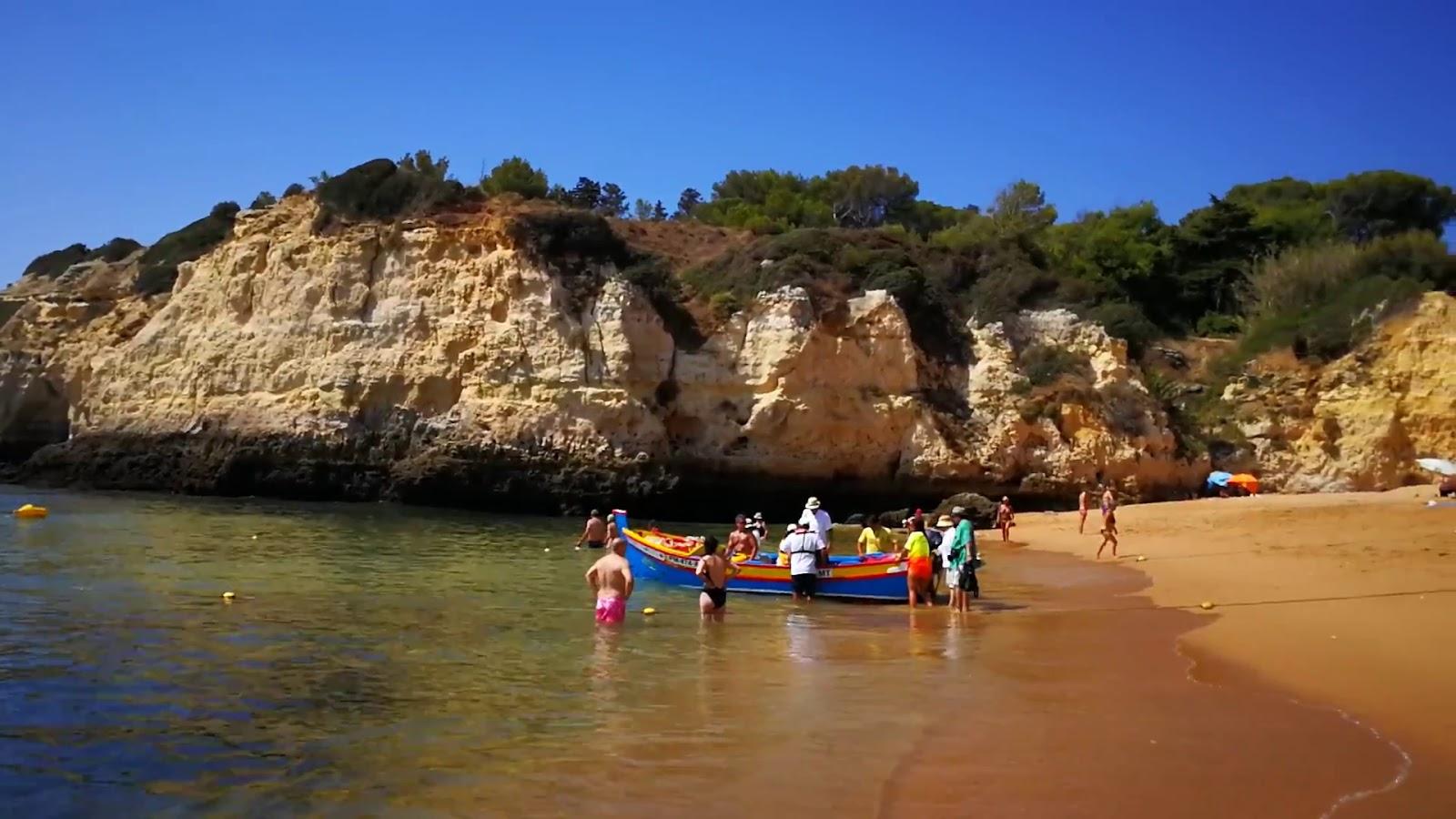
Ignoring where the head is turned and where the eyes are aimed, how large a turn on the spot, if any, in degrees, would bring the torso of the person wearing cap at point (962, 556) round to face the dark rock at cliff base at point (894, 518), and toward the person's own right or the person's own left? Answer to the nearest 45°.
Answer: approximately 90° to the person's own right

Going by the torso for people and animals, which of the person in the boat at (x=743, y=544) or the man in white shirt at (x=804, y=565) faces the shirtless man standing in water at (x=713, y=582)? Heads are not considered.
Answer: the person in the boat

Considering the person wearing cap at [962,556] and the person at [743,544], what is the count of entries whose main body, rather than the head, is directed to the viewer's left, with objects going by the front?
1

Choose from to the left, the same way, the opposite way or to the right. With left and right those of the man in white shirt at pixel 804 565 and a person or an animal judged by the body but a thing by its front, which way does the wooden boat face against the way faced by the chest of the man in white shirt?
to the left

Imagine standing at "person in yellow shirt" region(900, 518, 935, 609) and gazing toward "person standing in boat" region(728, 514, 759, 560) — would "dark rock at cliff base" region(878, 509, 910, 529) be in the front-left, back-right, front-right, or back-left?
front-right

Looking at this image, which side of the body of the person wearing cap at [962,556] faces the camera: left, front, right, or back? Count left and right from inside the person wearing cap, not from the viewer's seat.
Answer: left

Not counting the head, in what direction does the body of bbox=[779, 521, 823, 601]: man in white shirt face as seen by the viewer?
away from the camera

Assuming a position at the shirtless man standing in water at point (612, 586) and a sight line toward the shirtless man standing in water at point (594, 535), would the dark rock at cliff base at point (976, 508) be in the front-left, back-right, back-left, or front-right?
front-right

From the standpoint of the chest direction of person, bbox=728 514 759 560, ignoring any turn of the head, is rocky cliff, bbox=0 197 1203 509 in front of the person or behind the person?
behind

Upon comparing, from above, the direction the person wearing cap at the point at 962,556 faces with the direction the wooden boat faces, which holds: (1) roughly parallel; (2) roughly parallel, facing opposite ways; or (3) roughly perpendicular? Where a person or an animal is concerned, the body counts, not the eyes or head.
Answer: roughly parallel

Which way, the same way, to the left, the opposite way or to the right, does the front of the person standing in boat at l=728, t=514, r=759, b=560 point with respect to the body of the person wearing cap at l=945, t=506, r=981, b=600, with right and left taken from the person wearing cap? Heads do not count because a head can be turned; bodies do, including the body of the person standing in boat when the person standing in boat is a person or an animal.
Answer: to the left

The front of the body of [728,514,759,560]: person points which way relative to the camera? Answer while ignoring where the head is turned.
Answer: toward the camera

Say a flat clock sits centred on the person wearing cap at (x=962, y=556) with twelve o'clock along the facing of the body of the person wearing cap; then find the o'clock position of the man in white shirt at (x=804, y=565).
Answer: The man in white shirt is roughly at 1 o'clock from the person wearing cap.

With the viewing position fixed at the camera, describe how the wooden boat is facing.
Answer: facing to the left of the viewer

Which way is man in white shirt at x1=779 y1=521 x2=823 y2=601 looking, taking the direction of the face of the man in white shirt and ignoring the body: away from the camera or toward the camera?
away from the camera

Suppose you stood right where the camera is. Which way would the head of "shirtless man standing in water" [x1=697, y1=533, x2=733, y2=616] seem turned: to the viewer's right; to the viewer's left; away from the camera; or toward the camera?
away from the camera
